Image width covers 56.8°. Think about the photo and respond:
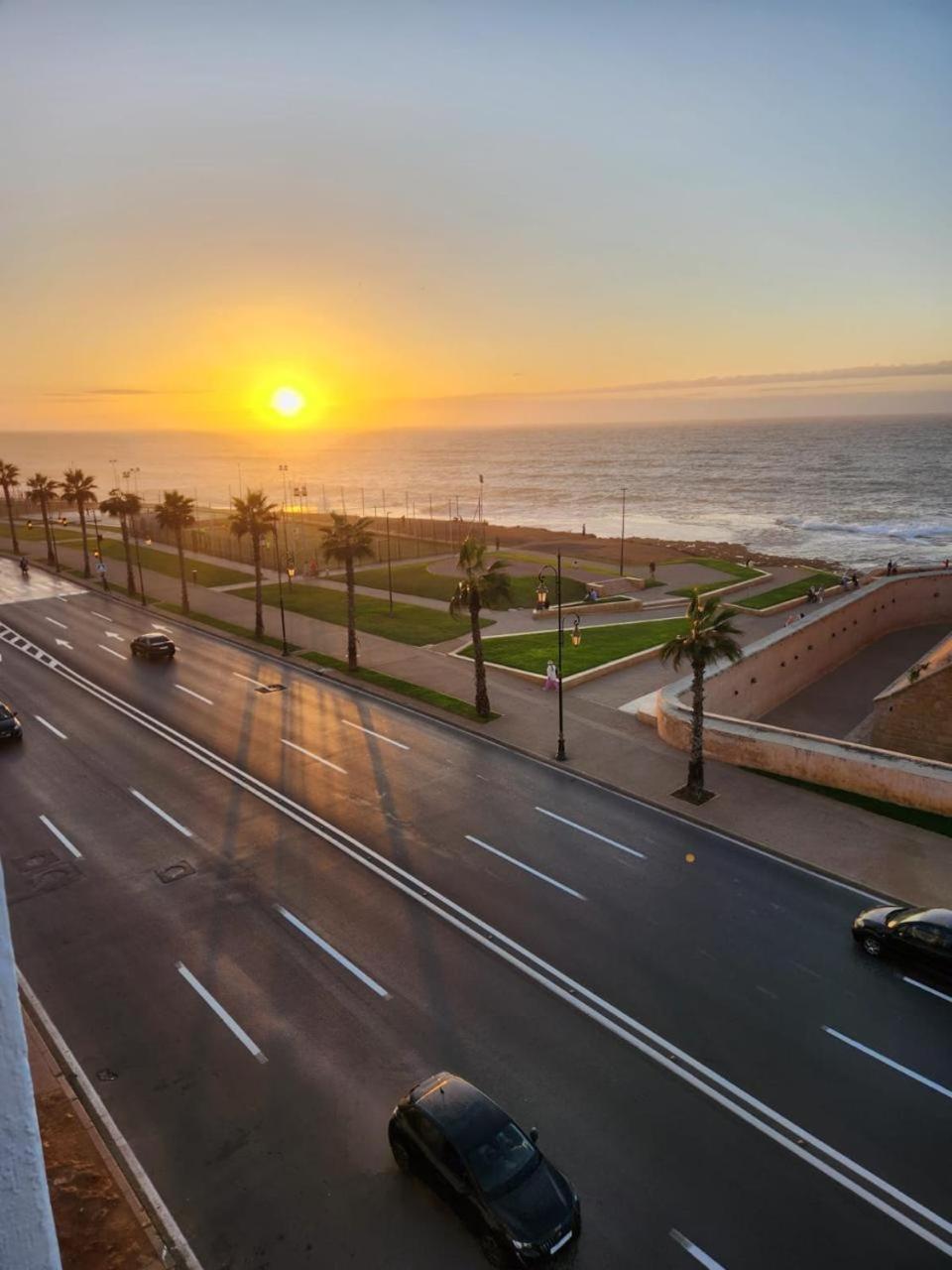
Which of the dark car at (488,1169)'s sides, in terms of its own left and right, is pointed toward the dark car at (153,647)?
back

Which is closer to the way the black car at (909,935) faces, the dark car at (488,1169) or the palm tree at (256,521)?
the palm tree

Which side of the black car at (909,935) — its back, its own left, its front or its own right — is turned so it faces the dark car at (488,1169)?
left

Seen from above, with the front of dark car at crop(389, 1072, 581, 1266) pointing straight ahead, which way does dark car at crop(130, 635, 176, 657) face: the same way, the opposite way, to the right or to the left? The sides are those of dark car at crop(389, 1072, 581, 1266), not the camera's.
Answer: the opposite way

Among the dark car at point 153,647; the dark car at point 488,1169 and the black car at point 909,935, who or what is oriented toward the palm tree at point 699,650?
the black car

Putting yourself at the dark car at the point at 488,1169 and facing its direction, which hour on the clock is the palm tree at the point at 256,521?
The palm tree is roughly at 7 o'clock from the dark car.

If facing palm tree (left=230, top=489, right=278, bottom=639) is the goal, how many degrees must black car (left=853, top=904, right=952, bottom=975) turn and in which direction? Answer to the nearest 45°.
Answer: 0° — it already faces it

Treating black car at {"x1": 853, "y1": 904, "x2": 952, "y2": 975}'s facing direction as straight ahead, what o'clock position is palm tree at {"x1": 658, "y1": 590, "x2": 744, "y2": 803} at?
The palm tree is roughly at 12 o'clock from the black car.

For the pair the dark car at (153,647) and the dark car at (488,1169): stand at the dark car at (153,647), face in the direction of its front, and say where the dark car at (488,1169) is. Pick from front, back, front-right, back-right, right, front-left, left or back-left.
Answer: back-left

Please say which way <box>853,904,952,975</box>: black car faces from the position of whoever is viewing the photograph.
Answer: facing away from the viewer and to the left of the viewer

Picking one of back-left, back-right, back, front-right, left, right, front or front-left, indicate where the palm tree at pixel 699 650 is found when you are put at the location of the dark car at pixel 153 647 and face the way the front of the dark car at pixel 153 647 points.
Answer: back

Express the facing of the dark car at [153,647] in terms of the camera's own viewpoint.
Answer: facing away from the viewer and to the left of the viewer
